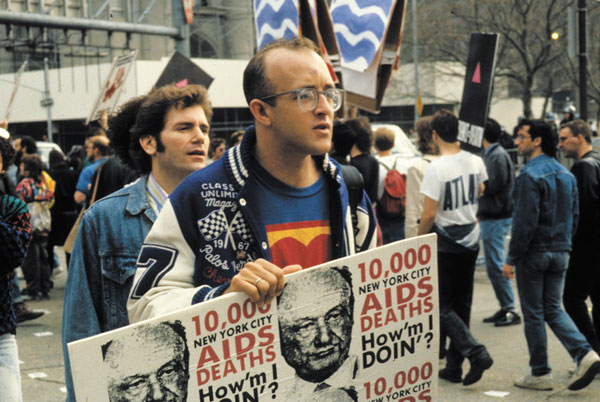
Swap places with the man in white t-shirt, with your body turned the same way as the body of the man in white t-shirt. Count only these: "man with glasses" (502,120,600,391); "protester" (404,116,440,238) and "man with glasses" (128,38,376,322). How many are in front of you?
1

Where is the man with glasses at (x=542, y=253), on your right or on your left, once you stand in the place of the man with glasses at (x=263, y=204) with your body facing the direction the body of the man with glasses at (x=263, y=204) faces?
on your left

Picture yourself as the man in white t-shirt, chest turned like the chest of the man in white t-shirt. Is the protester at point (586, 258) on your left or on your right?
on your right

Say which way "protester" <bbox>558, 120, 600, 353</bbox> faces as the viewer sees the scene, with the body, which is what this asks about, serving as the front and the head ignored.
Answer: to the viewer's left

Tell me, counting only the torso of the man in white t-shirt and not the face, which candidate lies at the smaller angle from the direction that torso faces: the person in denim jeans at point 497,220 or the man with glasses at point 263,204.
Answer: the person in denim jeans

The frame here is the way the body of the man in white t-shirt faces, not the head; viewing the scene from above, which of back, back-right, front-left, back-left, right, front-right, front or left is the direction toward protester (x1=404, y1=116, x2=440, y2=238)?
front

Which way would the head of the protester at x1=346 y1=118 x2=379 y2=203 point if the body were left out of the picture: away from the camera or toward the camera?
away from the camera

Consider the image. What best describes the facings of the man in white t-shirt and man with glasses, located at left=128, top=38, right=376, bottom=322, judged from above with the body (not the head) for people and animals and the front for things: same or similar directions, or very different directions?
very different directions

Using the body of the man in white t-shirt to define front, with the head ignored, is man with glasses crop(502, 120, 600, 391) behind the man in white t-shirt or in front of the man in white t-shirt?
behind

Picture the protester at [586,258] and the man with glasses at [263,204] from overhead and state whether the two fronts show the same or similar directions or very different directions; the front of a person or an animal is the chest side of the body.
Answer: very different directions

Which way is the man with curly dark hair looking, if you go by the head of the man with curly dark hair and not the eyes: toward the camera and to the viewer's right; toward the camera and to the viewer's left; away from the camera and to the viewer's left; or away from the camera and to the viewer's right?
toward the camera and to the viewer's right
